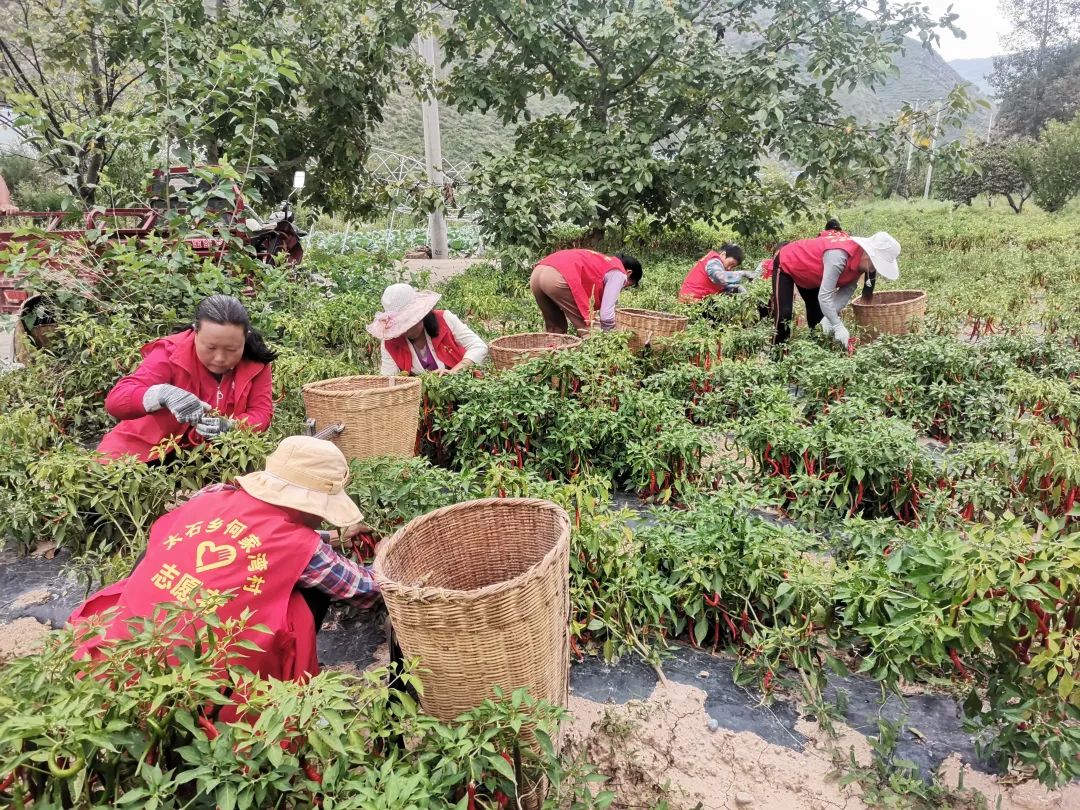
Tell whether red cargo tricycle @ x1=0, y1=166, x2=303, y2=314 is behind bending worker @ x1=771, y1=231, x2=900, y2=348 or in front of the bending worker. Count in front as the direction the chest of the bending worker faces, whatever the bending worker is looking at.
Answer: behind

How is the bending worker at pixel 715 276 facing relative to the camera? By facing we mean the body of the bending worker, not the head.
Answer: to the viewer's right

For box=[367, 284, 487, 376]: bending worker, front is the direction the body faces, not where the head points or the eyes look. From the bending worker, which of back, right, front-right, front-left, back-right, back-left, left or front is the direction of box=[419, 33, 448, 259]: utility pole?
back

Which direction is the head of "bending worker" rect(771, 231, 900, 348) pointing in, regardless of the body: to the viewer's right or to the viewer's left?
to the viewer's right

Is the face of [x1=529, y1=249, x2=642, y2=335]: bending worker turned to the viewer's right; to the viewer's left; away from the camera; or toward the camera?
to the viewer's right

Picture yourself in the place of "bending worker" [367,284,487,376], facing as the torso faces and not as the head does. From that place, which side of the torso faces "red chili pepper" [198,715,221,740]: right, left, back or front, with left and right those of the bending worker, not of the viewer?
front

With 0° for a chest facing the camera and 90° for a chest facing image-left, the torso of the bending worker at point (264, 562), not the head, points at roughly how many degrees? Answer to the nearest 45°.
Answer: approximately 225°

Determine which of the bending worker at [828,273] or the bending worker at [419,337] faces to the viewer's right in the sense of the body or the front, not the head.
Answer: the bending worker at [828,273]
